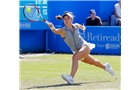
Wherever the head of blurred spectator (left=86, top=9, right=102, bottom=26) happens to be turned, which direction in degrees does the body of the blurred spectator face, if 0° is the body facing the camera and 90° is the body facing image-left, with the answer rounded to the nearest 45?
approximately 0°

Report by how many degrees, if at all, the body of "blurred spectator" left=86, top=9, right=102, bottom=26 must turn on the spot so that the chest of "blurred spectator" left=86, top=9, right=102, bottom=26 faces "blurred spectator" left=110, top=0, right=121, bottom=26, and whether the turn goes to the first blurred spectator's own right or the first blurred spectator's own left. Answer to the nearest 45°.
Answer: approximately 135° to the first blurred spectator's own left
